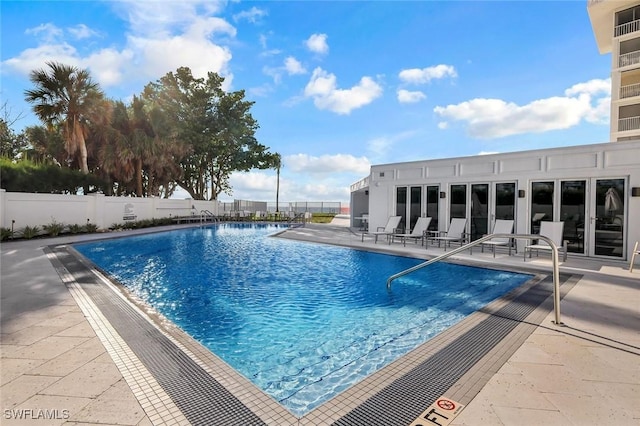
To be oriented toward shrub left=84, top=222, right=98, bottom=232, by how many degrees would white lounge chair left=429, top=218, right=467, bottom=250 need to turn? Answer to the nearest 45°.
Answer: approximately 45° to its right

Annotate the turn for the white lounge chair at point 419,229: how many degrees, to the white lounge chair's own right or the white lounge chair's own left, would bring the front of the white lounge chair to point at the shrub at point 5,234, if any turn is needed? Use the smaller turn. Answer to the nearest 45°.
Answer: approximately 45° to the white lounge chair's own right

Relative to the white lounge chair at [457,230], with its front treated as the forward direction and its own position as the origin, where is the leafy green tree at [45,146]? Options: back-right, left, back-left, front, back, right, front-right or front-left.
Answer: front-right

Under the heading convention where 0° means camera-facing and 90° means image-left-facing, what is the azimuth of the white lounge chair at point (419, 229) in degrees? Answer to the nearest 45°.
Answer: approximately 45°

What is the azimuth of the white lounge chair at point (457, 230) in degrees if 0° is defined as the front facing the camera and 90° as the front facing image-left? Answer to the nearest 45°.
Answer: approximately 45°

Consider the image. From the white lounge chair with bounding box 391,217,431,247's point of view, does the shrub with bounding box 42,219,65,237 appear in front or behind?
in front

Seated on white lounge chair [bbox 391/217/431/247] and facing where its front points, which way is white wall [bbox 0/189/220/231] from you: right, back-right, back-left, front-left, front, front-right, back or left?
front-right

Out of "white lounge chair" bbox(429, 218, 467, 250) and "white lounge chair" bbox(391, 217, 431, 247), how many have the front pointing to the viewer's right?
0

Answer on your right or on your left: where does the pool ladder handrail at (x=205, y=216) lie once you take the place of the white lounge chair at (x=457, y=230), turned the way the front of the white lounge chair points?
on your right

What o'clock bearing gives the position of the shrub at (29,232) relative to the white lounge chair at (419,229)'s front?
The shrub is roughly at 1 o'clock from the white lounge chair.
